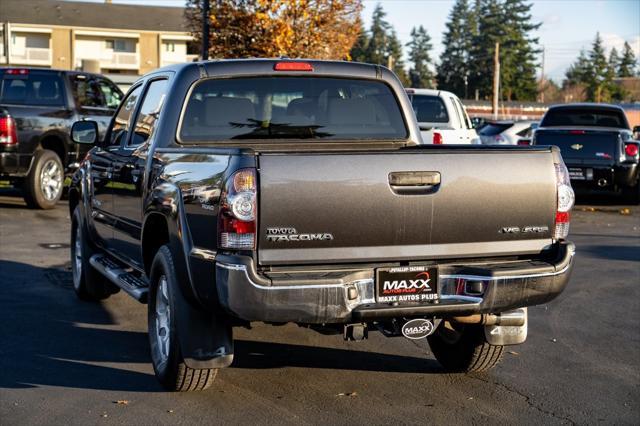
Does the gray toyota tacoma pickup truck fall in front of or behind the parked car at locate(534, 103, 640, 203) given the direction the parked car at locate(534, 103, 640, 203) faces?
behind

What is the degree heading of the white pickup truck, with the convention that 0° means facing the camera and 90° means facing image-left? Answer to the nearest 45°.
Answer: approximately 225°

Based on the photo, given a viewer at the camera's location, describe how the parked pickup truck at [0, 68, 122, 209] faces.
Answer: facing away from the viewer and to the right of the viewer

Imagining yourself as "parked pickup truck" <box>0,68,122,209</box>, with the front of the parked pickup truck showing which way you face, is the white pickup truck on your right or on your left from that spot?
on your right

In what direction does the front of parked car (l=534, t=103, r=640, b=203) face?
away from the camera

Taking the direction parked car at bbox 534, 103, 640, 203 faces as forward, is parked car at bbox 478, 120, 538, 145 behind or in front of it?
in front

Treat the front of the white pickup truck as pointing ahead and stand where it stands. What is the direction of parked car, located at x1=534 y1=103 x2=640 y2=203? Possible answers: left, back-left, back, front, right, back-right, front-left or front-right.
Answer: front-right

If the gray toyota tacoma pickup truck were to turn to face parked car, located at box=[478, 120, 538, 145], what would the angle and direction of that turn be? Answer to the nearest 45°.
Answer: approximately 45° to its right

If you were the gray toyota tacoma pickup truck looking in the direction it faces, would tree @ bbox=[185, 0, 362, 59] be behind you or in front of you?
in front

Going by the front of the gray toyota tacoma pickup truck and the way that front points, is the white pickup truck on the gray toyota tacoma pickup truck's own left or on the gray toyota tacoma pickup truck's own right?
on the gray toyota tacoma pickup truck's own right
